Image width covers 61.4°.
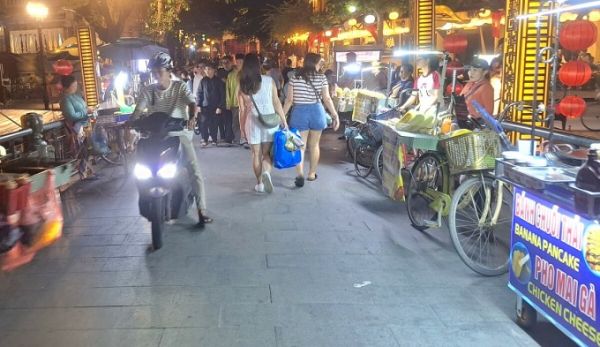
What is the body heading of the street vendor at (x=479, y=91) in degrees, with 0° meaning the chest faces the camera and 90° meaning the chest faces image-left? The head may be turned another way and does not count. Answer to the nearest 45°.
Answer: approximately 45°

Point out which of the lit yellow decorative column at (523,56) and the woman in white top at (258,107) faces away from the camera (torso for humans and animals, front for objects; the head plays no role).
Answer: the woman in white top

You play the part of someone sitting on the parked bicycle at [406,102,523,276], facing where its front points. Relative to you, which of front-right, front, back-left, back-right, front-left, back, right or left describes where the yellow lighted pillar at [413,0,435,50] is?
back-left

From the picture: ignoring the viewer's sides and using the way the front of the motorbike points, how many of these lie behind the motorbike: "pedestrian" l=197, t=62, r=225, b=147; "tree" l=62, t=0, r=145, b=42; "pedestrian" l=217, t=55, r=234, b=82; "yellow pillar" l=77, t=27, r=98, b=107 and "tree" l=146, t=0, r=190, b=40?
5

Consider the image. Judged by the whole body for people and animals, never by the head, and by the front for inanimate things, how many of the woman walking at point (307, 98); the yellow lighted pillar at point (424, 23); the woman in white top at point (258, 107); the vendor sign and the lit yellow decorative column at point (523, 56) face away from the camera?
2

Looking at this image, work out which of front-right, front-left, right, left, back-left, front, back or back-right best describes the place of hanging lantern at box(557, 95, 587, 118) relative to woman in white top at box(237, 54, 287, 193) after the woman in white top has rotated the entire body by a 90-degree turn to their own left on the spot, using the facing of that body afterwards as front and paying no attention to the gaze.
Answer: back

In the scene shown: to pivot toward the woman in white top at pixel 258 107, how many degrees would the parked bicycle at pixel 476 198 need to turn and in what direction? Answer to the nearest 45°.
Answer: approximately 180°

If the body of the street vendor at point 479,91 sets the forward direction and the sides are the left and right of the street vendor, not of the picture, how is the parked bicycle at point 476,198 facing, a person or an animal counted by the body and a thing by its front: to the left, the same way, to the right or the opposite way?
to the left

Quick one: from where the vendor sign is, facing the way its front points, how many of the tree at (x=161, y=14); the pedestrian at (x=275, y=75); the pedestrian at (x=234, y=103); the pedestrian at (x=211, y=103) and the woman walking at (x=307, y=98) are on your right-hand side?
5

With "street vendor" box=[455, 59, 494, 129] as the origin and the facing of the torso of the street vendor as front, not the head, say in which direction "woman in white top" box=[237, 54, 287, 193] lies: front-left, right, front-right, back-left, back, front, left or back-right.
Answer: front-right

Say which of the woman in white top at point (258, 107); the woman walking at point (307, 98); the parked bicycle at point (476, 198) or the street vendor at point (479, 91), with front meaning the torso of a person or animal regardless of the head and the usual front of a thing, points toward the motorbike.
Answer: the street vendor

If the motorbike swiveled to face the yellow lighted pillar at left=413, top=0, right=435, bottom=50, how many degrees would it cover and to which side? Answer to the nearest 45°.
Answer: approximately 135° to its left
